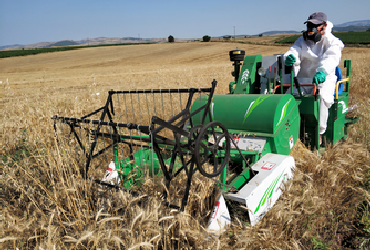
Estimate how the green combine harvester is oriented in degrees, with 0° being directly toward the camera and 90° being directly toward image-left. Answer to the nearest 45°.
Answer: approximately 45°

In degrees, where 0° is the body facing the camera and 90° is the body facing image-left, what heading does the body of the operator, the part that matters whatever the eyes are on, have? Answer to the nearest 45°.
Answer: approximately 45°
